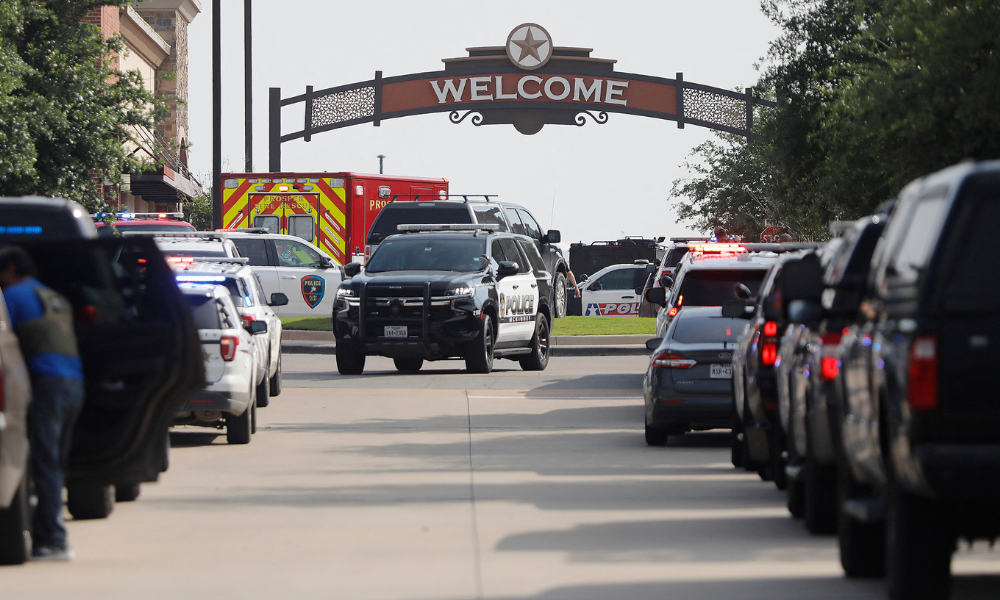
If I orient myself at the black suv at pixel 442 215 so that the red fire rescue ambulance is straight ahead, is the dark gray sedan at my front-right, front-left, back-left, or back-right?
back-left

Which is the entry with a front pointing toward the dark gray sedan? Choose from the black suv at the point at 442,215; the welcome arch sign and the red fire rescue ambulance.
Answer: the welcome arch sign

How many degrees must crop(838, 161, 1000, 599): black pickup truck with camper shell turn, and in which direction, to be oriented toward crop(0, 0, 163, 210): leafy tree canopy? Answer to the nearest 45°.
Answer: approximately 45° to its left

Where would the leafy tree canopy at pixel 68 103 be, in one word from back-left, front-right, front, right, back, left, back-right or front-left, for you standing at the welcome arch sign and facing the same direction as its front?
front-right

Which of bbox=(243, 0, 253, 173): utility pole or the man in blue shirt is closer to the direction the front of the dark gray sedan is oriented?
the utility pole

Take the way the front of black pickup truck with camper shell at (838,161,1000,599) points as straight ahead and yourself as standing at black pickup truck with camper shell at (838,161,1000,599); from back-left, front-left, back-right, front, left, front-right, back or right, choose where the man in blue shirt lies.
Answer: left

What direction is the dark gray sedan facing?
away from the camera

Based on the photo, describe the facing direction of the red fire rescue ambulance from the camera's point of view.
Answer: facing away from the viewer and to the right of the viewer

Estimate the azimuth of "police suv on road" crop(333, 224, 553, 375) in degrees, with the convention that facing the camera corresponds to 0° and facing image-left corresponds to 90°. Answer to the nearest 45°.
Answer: approximately 45°

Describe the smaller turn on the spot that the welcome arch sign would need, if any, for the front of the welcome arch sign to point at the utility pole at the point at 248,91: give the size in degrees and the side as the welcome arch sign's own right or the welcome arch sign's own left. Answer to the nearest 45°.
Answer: approximately 45° to the welcome arch sign's own right

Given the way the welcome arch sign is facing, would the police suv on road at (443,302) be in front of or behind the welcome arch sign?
in front

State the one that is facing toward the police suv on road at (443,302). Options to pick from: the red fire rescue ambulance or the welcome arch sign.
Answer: the welcome arch sign

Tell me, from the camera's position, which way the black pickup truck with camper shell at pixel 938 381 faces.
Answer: facing away from the viewer
